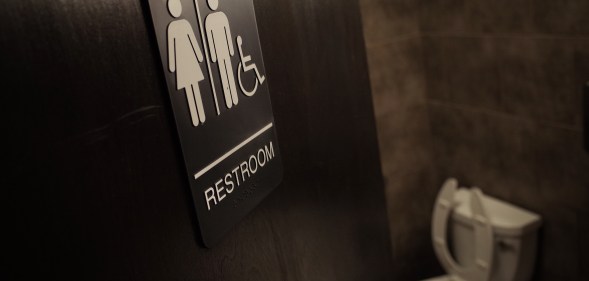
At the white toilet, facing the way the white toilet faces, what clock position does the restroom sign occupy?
The restroom sign is roughly at 11 o'clock from the white toilet.

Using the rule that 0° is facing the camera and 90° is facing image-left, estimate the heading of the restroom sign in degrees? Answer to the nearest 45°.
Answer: approximately 315°

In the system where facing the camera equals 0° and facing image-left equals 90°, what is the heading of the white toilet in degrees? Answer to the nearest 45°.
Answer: approximately 45°

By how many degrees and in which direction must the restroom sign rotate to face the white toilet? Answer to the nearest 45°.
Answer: approximately 90° to its left
